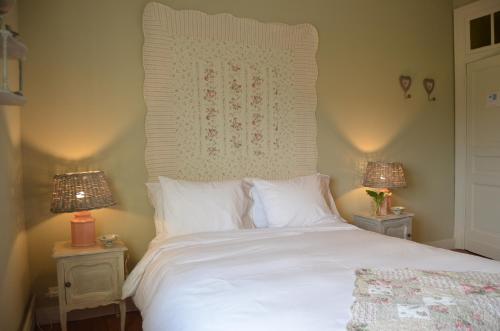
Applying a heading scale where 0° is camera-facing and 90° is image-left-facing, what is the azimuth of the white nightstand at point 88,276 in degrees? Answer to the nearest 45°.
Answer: approximately 0°

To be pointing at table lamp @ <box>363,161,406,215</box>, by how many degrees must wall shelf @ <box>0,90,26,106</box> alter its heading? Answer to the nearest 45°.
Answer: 0° — it already faces it

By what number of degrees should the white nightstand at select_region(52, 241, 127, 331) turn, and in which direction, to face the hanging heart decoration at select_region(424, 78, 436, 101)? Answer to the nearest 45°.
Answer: approximately 90° to its left

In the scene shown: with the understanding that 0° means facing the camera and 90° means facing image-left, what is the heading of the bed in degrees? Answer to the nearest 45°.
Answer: approximately 315°

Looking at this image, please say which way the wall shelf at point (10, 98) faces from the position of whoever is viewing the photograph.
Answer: facing to the right of the viewer
